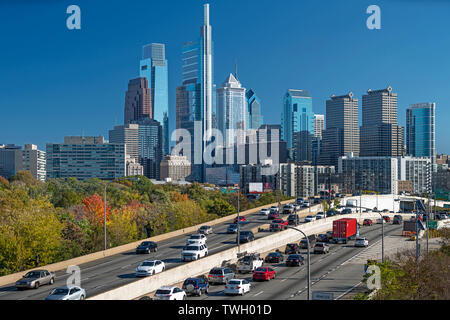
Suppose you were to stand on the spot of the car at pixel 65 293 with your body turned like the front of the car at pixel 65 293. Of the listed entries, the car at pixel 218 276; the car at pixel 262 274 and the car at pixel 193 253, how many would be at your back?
3

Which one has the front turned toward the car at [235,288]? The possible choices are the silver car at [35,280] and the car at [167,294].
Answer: the car at [167,294]

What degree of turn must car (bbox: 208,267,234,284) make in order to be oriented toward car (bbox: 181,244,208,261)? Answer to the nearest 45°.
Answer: approximately 45° to its left

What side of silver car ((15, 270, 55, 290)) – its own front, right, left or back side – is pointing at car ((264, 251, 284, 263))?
back

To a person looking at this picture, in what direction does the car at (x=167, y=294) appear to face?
facing away from the viewer and to the right of the viewer

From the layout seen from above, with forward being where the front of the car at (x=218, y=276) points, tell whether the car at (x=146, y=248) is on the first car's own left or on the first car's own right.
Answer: on the first car's own left

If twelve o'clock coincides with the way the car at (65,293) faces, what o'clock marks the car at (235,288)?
the car at (235,288) is roughly at 7 o'clock from the car at (65,293).

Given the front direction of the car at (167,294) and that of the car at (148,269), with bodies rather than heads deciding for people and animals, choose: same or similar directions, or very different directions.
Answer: very different directions

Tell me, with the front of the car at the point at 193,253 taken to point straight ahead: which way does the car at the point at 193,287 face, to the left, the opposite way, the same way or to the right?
the opposite way

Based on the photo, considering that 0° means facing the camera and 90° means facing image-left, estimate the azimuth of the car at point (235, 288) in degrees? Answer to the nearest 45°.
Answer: approximately 225°

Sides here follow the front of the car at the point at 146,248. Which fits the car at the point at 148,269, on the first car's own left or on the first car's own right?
on the first car's own left

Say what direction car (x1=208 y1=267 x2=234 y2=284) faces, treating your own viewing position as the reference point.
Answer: facing away from the viewer and to the right of the viewer

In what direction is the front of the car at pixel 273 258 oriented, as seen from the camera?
facing away from the viewer and to the right of the viewer
